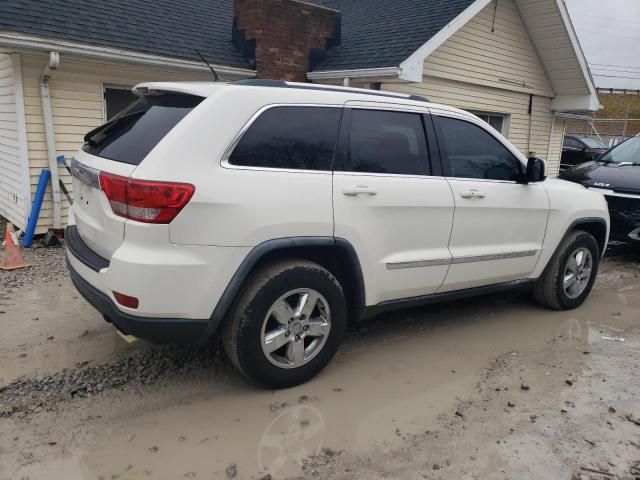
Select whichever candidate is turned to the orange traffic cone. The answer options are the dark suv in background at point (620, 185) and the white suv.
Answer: the dark suv in background

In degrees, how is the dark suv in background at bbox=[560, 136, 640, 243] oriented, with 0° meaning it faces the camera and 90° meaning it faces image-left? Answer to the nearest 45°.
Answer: approximately 45°

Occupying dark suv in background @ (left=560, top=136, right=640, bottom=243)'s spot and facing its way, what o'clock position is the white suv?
The white suv is roughly at 11 o'clock from the dark suv in background.

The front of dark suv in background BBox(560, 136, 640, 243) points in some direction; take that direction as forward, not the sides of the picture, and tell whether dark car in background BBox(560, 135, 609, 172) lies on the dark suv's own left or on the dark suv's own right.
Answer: on the dark suv's own right

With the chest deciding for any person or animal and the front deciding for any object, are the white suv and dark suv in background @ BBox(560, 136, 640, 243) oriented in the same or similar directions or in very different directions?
very different directions

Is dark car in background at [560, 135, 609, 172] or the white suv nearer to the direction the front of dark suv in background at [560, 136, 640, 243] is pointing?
the white suv

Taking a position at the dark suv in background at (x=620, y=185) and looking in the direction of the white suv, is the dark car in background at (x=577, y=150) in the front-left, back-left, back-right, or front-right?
back-right

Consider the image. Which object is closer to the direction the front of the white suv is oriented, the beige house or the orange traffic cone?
the beige house

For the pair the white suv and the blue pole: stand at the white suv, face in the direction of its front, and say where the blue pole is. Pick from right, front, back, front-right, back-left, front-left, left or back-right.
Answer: left

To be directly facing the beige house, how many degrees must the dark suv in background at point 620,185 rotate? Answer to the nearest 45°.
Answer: approximately 45° to its right

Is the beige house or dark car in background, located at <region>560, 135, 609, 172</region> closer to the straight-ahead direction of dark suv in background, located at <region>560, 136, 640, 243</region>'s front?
the beige house

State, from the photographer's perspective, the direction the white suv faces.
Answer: facing away from the viewer and to the right of the viewer

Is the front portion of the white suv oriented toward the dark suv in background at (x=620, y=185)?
yes
